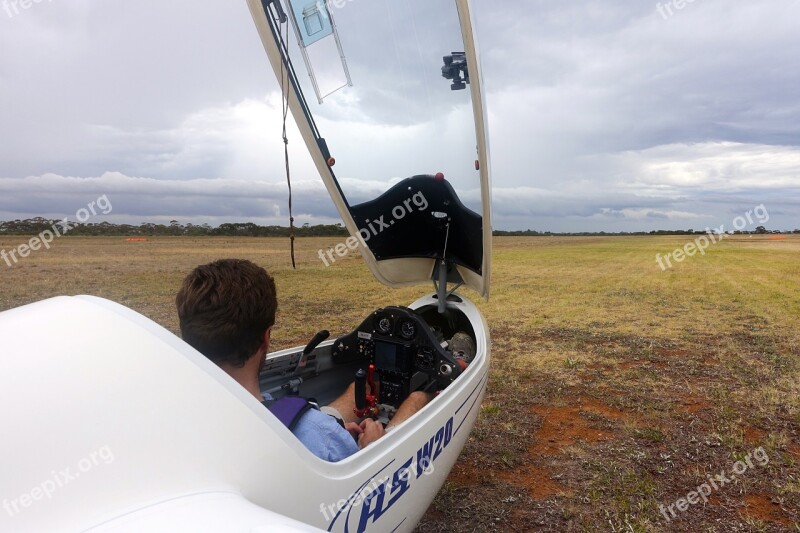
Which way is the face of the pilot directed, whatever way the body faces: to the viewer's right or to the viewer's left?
to the viewer's right

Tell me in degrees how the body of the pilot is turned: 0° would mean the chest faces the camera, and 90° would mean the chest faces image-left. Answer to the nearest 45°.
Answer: approximately 225°
